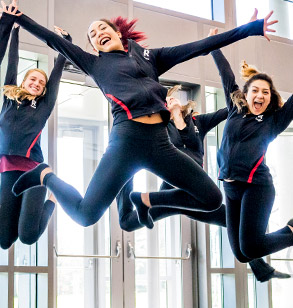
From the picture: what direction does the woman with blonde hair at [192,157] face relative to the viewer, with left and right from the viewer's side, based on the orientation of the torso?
facing the viewer and to the left of the viewer

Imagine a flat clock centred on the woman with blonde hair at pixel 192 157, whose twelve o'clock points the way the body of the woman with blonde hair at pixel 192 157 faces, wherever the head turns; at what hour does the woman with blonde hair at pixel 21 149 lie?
the woman with blonde hair at pixel 21 149 is roughly at 1 o'clock from the woman with blonde hair at pixel 192 157.

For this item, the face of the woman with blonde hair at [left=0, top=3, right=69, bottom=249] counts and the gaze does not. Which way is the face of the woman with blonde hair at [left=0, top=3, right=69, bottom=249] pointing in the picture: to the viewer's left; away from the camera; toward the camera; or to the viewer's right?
toward the camera
